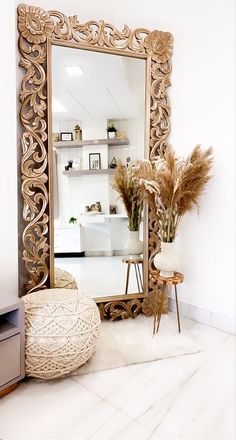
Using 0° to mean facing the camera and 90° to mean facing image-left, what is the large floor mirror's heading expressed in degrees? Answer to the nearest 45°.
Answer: approximately 315°

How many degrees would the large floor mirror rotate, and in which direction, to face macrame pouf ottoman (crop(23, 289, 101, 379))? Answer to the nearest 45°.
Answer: approximately 45° to its right
